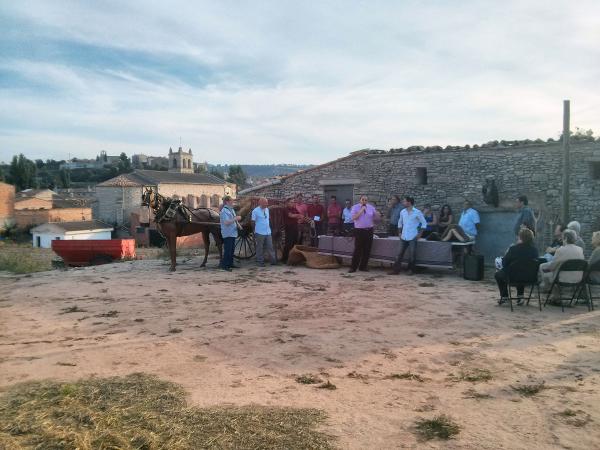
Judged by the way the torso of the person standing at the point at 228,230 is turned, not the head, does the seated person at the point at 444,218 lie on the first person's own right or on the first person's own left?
on the first person's own left

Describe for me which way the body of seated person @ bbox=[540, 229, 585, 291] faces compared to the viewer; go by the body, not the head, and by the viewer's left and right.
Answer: facing away from the viewer and to the left of the viewer

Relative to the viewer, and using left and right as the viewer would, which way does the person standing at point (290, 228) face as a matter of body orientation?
facing the viewer and to the right of the viewer

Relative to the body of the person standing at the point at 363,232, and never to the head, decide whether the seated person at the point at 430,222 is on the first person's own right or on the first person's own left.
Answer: on the first person's own left

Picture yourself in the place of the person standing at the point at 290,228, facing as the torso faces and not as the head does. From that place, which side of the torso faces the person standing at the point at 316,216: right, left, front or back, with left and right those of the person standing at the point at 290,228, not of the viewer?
left

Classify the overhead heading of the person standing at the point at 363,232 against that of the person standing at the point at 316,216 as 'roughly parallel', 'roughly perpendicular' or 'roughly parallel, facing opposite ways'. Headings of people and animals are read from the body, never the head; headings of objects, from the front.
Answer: roughly parallel

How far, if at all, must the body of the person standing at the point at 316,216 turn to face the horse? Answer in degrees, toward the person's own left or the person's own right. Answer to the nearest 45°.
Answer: approximately 45° to the person's own right

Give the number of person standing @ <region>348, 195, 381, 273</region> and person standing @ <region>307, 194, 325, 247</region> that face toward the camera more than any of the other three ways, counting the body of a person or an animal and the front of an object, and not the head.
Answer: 2

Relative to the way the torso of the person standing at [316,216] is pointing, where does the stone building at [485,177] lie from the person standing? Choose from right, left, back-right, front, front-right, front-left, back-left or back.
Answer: left

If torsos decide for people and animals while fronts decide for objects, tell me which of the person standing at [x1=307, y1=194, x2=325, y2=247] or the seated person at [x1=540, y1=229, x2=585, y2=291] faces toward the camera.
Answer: the person standing

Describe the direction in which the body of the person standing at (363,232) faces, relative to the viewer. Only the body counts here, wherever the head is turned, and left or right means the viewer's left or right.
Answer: facing the viewer

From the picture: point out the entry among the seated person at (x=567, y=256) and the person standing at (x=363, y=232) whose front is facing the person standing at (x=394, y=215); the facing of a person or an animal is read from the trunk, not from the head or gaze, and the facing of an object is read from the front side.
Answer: the seated person
